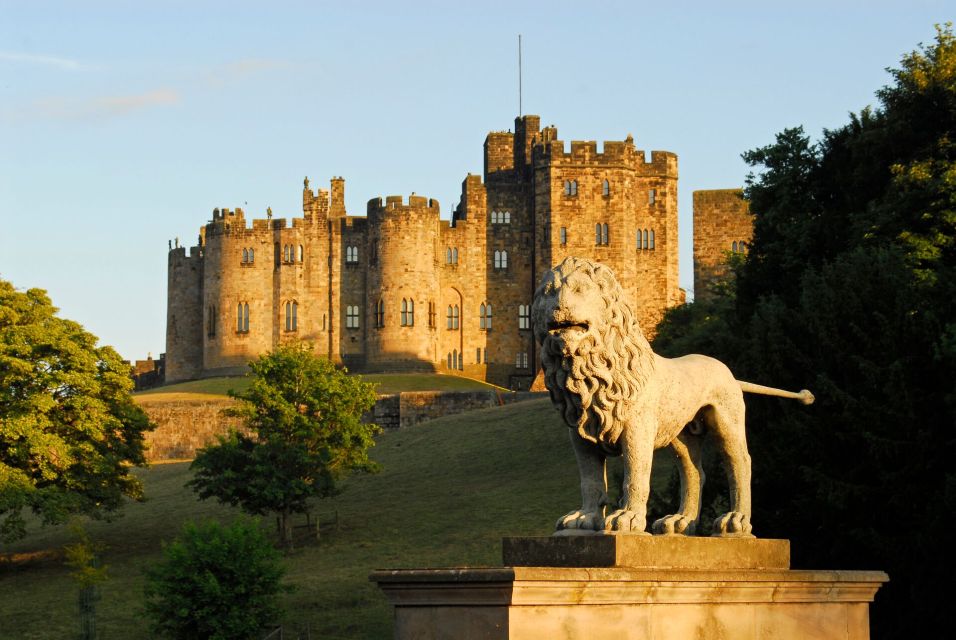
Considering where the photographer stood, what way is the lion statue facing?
facing the viewer and to the left of the viewer

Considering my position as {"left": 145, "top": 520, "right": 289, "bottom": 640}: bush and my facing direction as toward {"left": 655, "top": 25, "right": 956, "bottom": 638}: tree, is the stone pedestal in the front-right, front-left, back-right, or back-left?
front-right

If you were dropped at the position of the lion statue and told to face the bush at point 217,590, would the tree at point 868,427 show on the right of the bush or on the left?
right

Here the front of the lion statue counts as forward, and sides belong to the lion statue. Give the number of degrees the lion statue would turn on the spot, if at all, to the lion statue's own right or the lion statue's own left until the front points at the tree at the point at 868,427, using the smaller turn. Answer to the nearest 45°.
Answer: approximately 135° to the lion statue's own right
